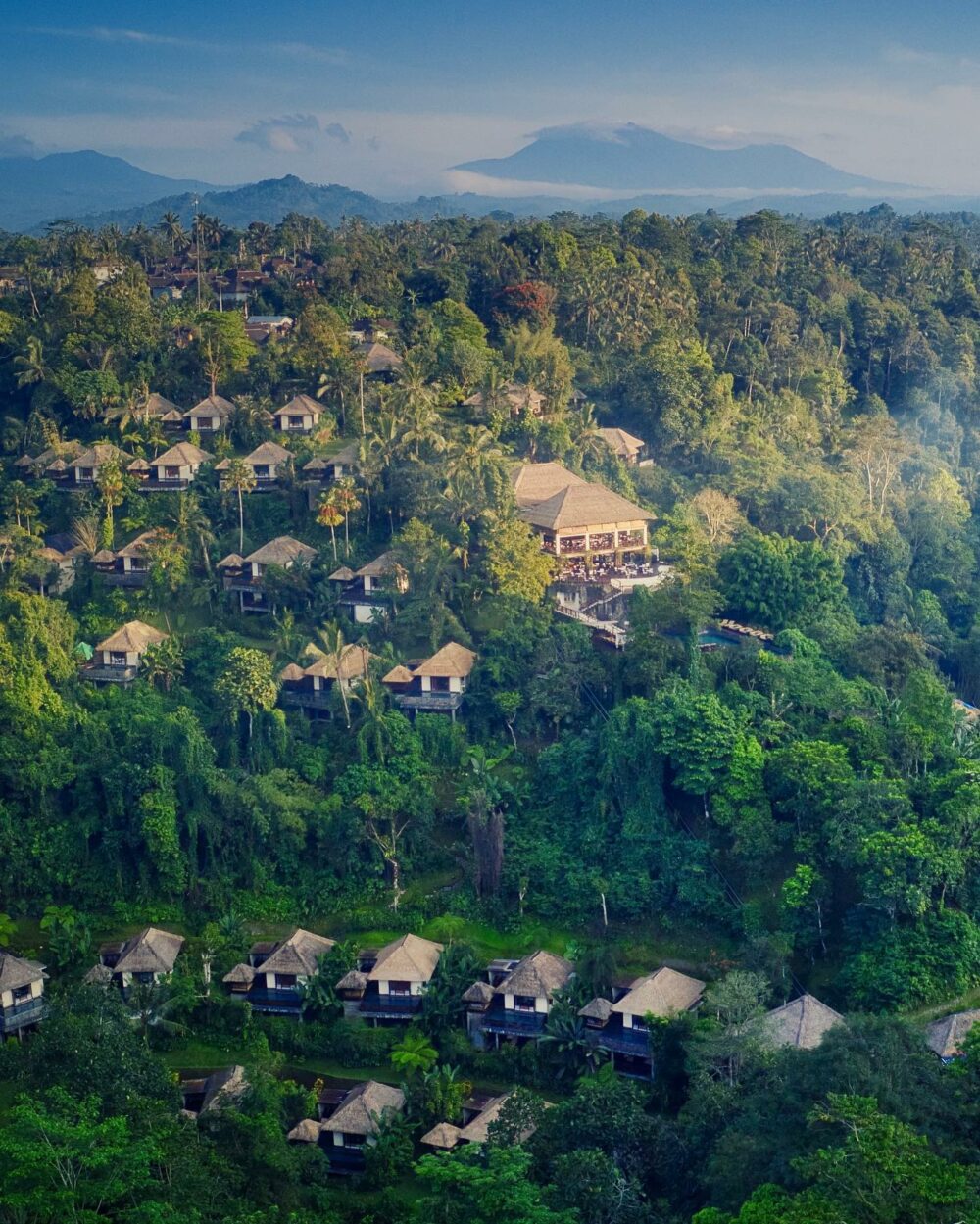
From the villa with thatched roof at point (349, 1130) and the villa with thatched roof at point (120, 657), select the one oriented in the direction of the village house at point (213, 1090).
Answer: the villa with thatched roof at point (120, 657)

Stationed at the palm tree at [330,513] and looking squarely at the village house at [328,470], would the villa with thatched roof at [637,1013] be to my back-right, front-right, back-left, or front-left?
back-right

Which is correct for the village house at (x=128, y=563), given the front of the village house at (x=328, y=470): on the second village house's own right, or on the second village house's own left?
on the second village house's own right

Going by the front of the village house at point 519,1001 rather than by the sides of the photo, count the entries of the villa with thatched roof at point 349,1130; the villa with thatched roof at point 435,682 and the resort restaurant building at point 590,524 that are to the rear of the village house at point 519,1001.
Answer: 2

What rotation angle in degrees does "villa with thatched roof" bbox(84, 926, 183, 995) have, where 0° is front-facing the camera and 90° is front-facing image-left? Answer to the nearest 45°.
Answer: approximately 0°

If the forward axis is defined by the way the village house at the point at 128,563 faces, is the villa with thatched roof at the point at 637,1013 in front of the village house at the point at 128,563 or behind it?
in front

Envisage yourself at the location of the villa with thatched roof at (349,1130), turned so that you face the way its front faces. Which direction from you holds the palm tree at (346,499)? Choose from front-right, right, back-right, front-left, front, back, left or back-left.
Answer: back

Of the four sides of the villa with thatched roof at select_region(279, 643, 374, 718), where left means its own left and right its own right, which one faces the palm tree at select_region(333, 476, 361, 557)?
back
